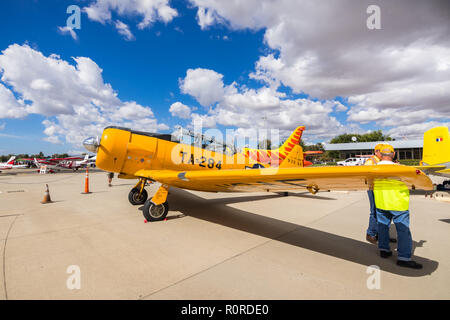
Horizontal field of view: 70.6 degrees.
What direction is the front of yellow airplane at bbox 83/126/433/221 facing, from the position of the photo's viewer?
facing the viewer and to the left of the viewer

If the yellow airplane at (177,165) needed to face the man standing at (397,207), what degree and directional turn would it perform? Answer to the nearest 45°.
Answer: approximately 90° to its left

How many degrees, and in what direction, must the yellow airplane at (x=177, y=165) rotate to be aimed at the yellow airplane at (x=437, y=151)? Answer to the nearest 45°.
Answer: approximately 180°
